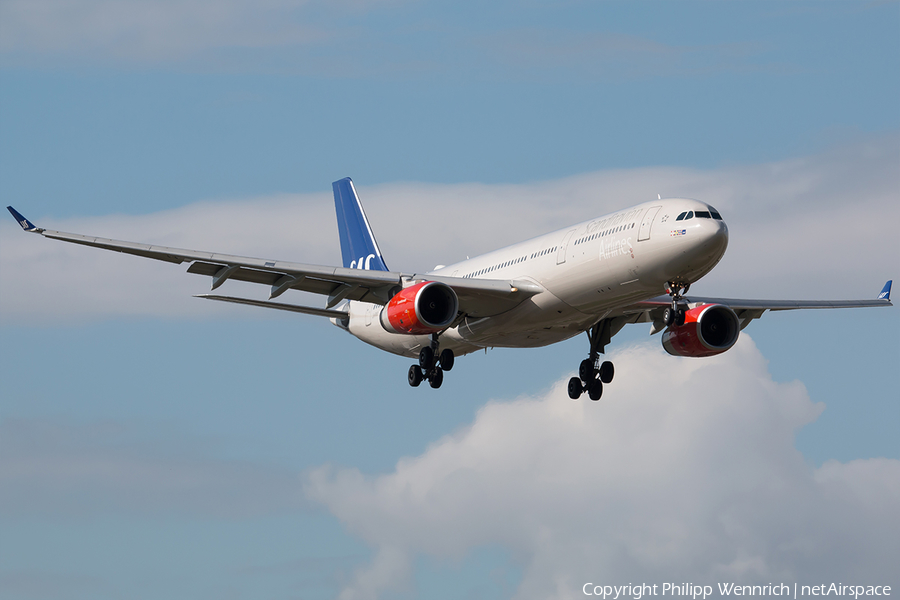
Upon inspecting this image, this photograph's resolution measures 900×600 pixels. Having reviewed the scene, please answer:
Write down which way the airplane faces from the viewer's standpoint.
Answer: facing the viewer and to the right of the viewer
